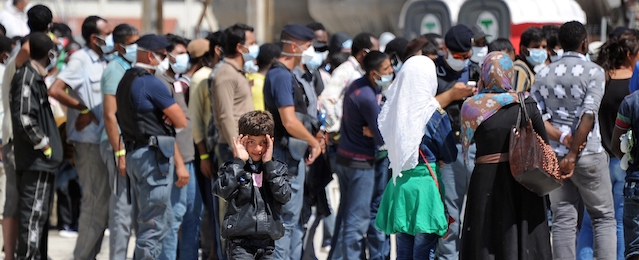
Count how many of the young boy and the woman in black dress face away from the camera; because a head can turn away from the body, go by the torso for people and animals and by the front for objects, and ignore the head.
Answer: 1

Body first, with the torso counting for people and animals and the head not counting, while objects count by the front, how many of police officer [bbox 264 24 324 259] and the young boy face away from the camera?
0

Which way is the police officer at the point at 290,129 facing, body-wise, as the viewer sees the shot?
to the viewer's right

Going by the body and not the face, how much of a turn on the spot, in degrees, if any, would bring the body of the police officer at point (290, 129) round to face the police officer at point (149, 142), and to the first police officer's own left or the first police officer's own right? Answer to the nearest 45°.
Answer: approximately 180°

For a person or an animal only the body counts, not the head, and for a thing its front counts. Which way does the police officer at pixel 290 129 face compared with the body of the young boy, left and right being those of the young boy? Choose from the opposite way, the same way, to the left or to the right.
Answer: to the left

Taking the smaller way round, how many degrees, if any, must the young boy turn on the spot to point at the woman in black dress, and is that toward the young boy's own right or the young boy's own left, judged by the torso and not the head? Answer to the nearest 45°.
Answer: approximately 90° to the young boy's own left

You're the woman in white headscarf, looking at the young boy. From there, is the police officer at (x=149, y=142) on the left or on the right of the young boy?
right

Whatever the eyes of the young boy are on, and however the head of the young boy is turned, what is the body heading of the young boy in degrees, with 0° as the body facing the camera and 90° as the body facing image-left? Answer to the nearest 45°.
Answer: approximately 0°

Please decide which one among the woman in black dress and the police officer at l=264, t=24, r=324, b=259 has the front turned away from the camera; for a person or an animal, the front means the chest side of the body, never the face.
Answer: the woman in black dress

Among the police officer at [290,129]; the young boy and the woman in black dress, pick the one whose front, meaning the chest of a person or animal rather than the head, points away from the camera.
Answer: the woman in black dress

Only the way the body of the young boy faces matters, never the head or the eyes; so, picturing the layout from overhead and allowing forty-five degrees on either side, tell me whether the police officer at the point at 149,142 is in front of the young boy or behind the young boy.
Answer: behind

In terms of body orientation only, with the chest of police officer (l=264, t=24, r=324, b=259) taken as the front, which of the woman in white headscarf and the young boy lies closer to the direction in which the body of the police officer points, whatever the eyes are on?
the woman in white headscarf
